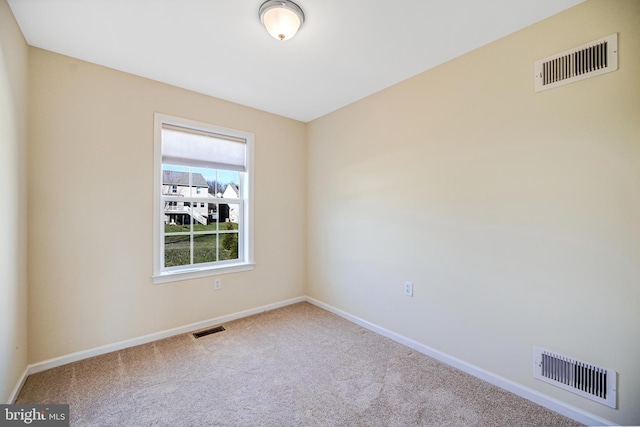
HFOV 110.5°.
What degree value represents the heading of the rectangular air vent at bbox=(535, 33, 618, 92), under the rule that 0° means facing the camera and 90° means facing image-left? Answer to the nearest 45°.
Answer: approximately 45°

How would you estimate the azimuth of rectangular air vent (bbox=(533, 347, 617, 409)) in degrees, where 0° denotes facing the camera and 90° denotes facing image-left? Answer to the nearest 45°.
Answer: approximately 45°
